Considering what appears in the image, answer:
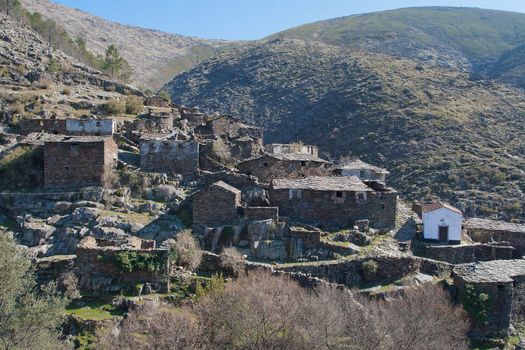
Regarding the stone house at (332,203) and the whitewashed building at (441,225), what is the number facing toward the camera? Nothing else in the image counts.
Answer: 2

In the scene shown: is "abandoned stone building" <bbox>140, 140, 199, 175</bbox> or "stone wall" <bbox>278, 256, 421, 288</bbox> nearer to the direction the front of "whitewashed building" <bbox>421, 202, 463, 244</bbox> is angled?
the stone wall

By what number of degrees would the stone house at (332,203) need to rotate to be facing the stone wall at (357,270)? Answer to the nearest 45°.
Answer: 0° — it already faces it

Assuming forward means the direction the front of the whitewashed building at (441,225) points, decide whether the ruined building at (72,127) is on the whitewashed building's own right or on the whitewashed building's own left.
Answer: on the whitewashed building's own right

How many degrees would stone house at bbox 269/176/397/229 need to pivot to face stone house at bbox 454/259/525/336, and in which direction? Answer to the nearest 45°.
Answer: approximately 45° to its left

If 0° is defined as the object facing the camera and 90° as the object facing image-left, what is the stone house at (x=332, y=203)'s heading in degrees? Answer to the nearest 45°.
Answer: approximately 0°

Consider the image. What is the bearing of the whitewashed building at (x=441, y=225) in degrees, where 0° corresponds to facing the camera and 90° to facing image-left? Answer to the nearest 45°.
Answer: approximately 0°

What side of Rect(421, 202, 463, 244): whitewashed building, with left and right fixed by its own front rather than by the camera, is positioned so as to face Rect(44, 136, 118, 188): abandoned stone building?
right

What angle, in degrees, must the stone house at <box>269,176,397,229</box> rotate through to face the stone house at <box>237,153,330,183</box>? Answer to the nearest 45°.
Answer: approximately 135° to its right

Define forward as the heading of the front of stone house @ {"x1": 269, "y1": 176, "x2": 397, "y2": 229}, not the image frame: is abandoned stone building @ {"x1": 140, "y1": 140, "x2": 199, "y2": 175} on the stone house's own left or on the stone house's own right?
on the stone house's own right

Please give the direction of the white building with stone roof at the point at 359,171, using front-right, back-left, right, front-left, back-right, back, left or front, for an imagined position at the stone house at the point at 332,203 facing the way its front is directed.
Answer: back
